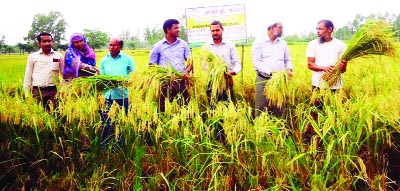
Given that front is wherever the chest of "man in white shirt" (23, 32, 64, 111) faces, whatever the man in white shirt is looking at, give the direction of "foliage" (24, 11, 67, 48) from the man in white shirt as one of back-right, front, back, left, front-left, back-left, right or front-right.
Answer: back

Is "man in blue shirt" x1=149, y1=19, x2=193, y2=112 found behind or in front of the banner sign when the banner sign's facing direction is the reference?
in front

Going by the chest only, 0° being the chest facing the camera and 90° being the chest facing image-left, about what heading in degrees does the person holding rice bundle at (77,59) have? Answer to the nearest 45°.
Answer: approximately 315°

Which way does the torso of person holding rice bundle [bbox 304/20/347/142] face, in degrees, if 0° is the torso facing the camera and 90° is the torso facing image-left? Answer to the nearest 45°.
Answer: approximately 0°

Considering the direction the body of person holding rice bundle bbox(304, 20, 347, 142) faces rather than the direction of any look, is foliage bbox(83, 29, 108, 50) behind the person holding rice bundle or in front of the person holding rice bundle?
behind

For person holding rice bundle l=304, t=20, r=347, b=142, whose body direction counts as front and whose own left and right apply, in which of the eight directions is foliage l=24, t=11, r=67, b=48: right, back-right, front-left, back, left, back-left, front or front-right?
back-right

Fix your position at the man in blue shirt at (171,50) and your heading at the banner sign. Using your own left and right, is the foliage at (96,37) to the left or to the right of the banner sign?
left

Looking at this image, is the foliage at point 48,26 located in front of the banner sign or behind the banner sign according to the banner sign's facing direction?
behind

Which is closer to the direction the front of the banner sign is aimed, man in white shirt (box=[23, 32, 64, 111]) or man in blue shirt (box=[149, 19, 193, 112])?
the man in blue shirt
